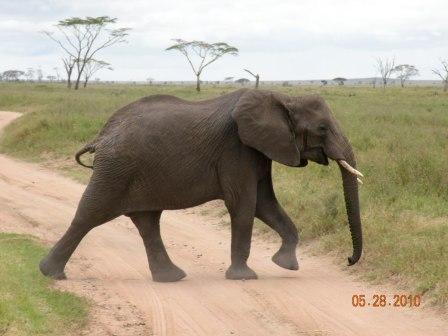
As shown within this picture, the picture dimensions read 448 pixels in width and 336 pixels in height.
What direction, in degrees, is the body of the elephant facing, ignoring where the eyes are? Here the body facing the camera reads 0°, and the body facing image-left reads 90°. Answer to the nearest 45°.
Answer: approximately 270°
